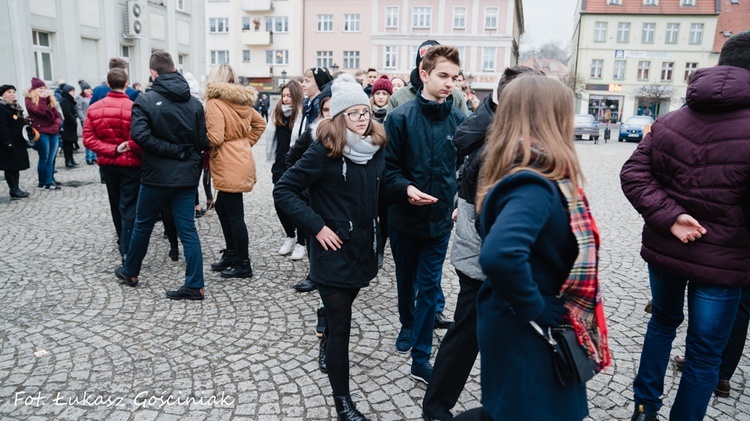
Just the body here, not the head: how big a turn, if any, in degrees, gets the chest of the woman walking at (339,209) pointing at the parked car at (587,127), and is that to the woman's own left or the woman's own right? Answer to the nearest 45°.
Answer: approximately 90° to the woman's own left

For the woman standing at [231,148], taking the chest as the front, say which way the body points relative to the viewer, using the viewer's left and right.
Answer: facing away from the viewer and to the left of the viewer

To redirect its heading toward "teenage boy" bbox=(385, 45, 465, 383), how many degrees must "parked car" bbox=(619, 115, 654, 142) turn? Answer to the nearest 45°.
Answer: approximately 45° to its left

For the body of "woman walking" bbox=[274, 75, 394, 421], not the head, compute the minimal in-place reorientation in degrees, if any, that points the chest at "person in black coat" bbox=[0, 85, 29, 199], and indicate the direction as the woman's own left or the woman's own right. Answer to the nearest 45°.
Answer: approximately 180°

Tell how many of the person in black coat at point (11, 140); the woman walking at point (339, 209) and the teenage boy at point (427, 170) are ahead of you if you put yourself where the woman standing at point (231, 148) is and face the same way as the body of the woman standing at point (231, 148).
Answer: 1

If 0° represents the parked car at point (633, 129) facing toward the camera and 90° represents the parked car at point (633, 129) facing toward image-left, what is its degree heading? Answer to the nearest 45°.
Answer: approximately 45°

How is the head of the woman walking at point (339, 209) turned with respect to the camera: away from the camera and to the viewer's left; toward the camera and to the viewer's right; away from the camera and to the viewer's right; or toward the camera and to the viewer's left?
toward the camera and to the viewer's right

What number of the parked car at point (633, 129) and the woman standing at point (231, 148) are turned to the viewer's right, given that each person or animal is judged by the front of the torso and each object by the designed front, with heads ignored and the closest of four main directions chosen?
0

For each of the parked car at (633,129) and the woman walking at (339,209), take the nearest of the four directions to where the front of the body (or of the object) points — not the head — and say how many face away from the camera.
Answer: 0

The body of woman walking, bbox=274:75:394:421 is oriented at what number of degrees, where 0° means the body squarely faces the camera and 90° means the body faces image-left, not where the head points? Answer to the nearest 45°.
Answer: approximately 315°

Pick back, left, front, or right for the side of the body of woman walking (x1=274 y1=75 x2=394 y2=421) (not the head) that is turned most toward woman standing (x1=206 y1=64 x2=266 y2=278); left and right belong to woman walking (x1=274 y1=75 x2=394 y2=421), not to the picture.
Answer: back

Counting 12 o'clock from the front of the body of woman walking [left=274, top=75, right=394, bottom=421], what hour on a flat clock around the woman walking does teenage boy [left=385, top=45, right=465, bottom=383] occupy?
The teenage boy is roughly at 9 o'clock from the woman walking.

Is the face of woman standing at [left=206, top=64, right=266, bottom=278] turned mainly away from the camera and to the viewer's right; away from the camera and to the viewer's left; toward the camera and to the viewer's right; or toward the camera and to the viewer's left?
away from the camera and to the viewer's right
